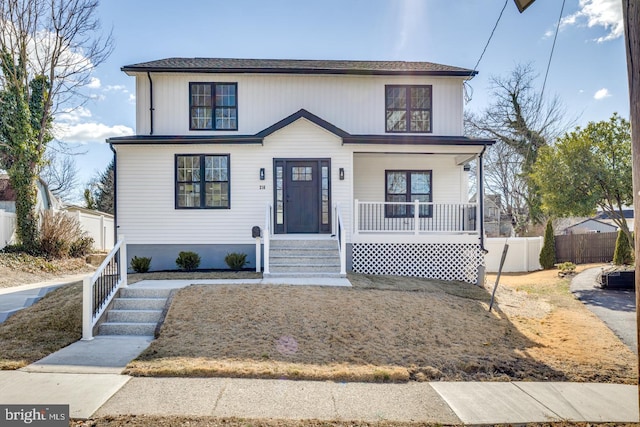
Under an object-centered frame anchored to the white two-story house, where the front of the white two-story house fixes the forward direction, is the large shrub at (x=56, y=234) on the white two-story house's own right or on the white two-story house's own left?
on the white two-story house's own right

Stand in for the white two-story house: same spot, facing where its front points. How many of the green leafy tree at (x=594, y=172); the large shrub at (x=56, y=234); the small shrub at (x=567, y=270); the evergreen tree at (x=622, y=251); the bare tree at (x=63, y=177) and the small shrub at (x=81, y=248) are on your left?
3

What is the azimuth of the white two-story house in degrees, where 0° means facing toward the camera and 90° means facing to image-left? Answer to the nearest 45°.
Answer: approximately 0°

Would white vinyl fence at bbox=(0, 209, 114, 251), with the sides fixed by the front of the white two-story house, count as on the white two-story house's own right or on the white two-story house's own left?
on the white two-story house's own right

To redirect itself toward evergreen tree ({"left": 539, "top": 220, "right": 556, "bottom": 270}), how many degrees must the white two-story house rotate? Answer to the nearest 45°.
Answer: approximately 135° to its left

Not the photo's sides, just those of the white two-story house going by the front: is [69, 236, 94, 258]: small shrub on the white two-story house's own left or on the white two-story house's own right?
on the white two-story house's own right

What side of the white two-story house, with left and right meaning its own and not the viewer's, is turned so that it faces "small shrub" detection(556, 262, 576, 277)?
left

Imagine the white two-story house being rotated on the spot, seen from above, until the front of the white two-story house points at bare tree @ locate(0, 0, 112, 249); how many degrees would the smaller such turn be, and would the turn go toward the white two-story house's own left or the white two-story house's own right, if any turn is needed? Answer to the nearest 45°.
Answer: approximately 135° to the white two-story house's own right

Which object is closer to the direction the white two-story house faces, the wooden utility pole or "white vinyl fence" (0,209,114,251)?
the wooden utility pole

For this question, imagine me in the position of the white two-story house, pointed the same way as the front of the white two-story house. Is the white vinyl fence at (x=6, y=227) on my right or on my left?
on my right

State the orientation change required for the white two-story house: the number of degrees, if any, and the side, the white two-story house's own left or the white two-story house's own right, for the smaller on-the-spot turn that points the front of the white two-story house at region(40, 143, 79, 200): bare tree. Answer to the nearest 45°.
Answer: approximately 135° to the white two-story house's own right
